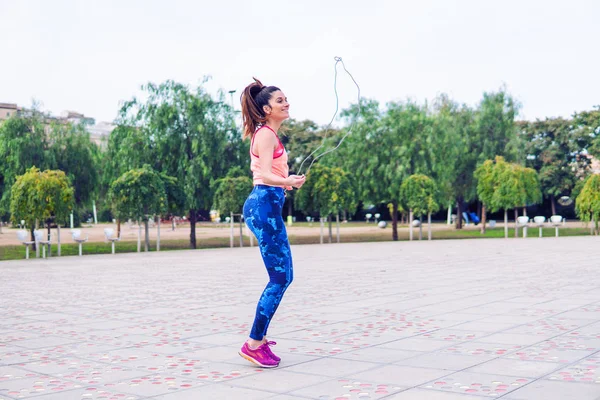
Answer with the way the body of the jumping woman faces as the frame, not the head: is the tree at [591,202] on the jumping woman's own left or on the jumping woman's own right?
on the jumping woman's own left

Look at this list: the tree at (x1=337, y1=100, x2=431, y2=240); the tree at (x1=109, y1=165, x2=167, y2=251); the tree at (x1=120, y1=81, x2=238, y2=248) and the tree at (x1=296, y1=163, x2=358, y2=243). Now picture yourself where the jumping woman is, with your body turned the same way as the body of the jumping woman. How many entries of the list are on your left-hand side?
4

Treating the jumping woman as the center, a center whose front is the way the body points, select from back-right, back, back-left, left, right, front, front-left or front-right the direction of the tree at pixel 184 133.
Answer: left

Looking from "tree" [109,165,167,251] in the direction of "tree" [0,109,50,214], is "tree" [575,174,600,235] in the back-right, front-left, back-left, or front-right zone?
back-right

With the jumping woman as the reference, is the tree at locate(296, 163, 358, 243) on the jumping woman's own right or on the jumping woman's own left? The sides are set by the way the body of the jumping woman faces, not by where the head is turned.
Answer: on the jumping woman's own left

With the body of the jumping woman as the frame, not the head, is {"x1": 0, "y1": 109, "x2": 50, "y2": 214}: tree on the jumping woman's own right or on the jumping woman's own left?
on the jumping woman's own left

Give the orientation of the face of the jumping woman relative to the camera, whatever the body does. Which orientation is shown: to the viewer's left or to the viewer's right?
to the viewer's right

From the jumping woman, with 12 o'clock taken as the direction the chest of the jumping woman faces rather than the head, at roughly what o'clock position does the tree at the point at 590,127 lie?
The tree is roughly at 10 o'clock from the jumping woman.

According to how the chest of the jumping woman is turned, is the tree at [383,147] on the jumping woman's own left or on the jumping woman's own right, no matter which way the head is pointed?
on the jumping woman's own left

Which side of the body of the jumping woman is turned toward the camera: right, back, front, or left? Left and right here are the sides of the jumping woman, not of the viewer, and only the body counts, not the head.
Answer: right

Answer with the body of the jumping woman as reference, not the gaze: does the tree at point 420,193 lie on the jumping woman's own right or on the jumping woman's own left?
on the jumping woman's own left

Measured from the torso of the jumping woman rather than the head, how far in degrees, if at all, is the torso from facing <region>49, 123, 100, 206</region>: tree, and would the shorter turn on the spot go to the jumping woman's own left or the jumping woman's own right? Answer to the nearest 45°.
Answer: approximately 90° to the jumping woman's own left

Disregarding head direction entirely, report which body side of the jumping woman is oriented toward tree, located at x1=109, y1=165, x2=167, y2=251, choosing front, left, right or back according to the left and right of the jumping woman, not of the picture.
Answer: left

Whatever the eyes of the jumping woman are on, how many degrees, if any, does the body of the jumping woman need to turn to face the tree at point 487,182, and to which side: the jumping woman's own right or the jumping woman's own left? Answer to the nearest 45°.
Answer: approximately 90° to the jumping woman's own left
